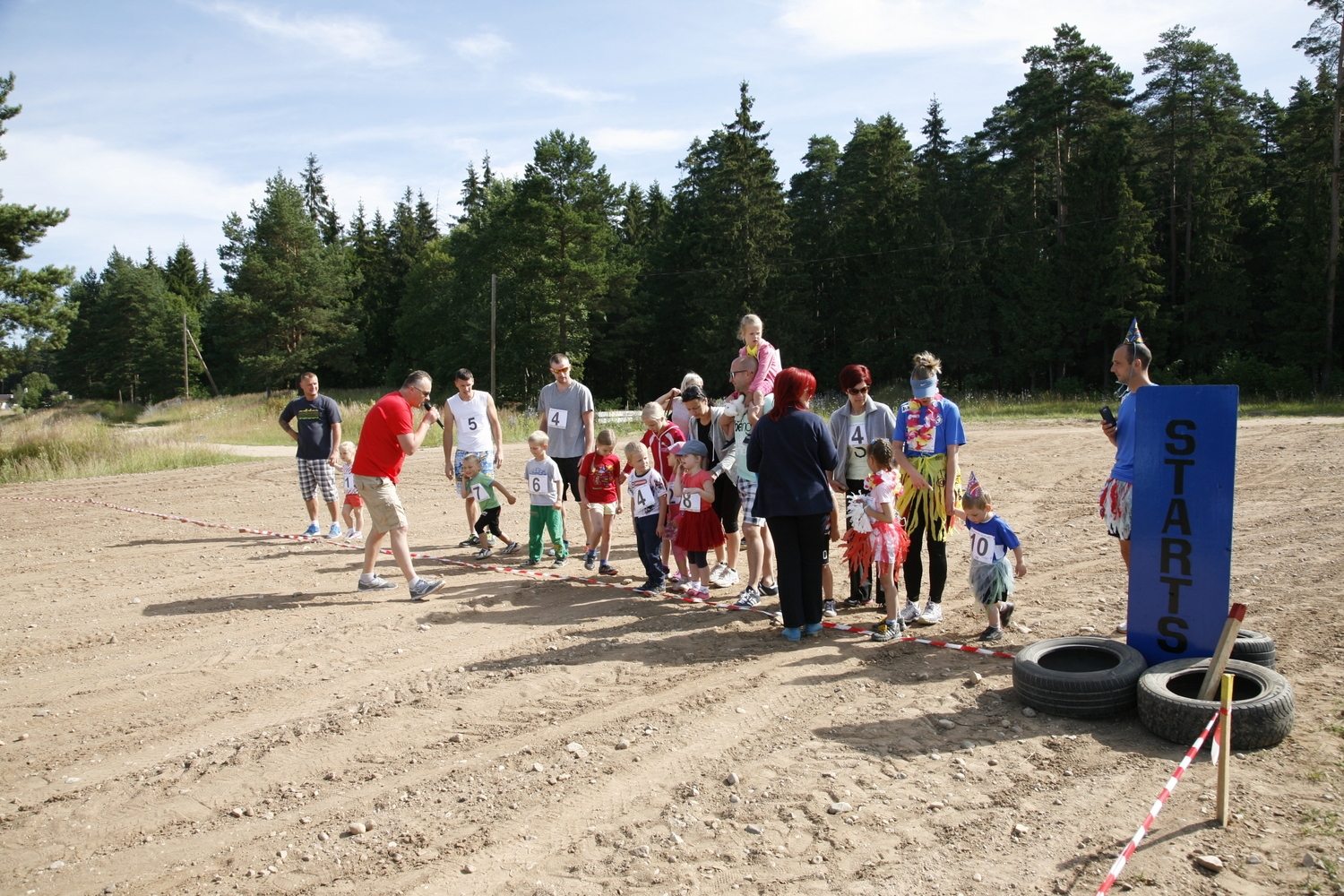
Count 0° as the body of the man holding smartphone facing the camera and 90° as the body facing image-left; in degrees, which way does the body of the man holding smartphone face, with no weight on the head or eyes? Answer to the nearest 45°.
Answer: approximately 90°

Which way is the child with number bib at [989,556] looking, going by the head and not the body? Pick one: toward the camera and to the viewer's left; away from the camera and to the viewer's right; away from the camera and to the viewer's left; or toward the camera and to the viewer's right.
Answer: toward the camera and to the viewer's left

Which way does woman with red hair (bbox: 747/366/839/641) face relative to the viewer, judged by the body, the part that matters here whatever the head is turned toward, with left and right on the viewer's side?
facing away from the viewer

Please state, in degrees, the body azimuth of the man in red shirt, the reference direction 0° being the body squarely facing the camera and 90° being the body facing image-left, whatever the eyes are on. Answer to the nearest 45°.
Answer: approximately 270°

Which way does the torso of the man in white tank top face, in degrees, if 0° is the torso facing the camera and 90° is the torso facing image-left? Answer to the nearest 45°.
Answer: approximately 0°

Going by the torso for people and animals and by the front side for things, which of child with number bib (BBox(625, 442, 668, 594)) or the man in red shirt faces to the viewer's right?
the man in red shirt

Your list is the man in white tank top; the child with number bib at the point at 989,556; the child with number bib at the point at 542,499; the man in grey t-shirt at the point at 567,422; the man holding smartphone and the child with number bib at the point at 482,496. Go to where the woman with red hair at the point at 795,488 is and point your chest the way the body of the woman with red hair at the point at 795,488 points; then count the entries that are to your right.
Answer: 2

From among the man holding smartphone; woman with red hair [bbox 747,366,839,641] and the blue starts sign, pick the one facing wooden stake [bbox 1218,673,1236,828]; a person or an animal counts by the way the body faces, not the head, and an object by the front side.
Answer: the blue starts sign

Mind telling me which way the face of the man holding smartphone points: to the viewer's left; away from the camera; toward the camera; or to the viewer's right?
to the viewer's left
